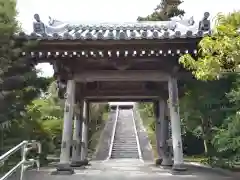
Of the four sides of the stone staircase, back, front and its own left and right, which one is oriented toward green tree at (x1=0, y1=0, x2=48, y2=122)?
front

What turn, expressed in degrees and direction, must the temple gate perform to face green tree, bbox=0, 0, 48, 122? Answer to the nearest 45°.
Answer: approximately 90° to its right

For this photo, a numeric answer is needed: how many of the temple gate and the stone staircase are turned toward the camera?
2

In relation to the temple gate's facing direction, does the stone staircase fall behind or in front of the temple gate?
behind

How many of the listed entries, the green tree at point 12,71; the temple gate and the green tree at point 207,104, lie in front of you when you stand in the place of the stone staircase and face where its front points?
3

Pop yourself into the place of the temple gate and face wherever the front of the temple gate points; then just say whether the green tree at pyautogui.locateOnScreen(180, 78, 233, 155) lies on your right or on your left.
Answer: on your left

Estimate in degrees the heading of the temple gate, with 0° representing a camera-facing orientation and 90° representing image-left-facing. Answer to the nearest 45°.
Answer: approximately 0°

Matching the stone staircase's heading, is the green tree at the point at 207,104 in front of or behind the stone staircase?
in front

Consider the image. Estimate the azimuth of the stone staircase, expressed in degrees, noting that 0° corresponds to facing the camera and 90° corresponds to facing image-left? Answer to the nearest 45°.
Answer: approximately 0°
